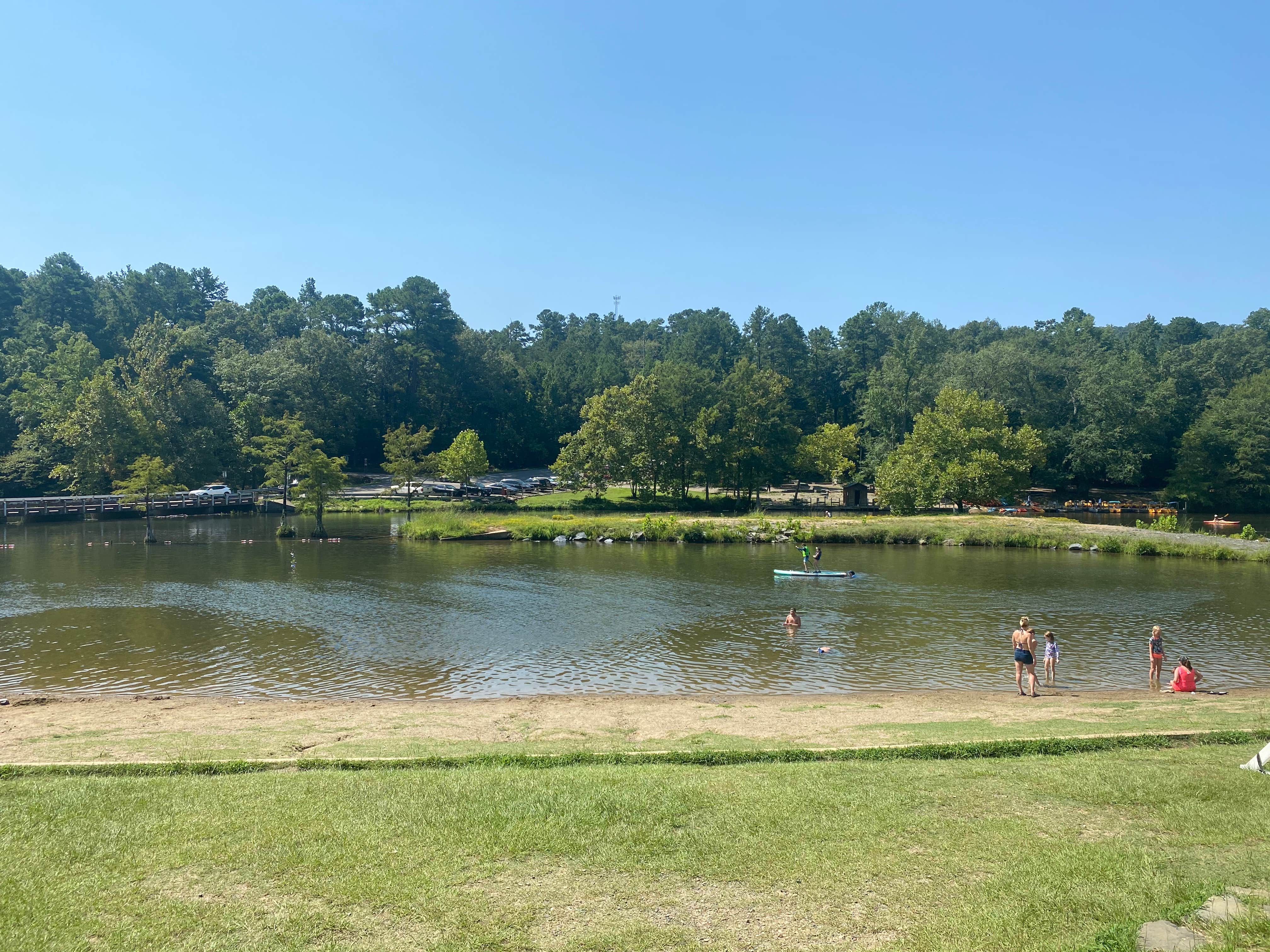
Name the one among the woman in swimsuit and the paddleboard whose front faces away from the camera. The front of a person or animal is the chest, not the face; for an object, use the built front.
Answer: the woman in swimsuit

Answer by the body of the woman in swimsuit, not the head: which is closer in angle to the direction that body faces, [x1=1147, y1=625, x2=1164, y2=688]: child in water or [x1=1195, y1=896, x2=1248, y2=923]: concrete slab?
the child in water

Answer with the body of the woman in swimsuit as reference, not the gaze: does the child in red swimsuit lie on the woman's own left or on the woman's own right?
on the woman's own right

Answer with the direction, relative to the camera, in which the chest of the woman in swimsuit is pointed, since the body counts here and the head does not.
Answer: away from the camera

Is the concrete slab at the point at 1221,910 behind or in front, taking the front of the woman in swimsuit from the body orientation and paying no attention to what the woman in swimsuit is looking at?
behind

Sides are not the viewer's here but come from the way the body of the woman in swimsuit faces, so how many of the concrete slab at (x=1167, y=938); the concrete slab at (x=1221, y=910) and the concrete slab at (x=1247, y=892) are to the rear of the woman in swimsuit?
3

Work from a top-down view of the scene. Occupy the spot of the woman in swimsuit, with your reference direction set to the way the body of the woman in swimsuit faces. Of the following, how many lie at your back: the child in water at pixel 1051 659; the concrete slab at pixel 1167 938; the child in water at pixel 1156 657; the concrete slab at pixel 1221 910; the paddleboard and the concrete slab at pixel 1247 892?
3

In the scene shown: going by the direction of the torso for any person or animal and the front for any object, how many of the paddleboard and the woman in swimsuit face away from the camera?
1

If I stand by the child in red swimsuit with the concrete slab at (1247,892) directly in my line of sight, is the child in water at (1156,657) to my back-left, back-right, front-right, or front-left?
back-right

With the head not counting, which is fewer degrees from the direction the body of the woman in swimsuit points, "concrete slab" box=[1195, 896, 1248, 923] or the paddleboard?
the paddleboard

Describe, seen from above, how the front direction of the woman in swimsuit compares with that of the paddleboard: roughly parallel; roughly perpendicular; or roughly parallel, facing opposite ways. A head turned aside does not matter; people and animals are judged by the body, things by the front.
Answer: roughly perpendicular

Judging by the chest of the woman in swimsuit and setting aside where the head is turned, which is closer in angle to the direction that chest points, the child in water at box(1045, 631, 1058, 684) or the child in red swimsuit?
the child in water

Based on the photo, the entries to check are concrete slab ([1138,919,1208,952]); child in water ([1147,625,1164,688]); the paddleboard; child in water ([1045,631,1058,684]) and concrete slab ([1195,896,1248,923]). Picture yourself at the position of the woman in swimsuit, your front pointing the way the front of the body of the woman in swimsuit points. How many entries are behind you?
2
